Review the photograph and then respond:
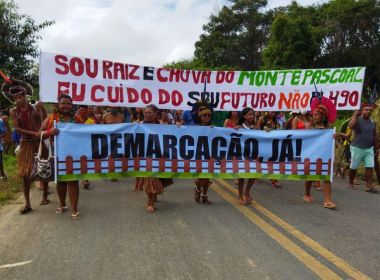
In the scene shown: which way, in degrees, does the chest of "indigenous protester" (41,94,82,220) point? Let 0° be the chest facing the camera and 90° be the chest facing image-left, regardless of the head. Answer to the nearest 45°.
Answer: approximately 0°

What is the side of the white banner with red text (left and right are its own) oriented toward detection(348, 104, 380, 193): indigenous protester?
left

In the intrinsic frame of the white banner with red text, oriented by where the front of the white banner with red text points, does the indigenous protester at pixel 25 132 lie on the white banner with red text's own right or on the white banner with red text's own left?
on the white banner with red text's own right

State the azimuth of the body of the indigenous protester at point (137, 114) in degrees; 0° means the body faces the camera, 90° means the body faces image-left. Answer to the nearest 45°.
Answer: approximately 0°

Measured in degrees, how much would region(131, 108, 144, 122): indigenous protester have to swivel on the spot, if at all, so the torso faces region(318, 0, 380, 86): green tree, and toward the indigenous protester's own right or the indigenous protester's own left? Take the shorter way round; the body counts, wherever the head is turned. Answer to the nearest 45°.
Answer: approximately 135° to the indigenous protester's own left

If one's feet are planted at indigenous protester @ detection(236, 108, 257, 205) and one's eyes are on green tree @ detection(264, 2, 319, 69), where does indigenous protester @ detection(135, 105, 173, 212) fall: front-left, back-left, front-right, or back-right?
back-left
